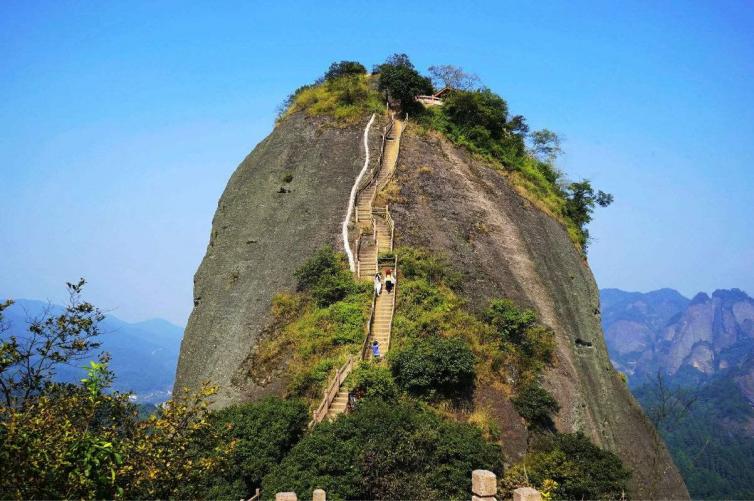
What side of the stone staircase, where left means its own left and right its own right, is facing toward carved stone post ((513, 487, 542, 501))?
front

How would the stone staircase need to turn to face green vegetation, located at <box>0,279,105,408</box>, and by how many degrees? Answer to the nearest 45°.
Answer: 0° — it already faces it

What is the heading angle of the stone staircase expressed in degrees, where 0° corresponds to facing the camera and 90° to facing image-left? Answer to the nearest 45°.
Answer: approximately 0°
